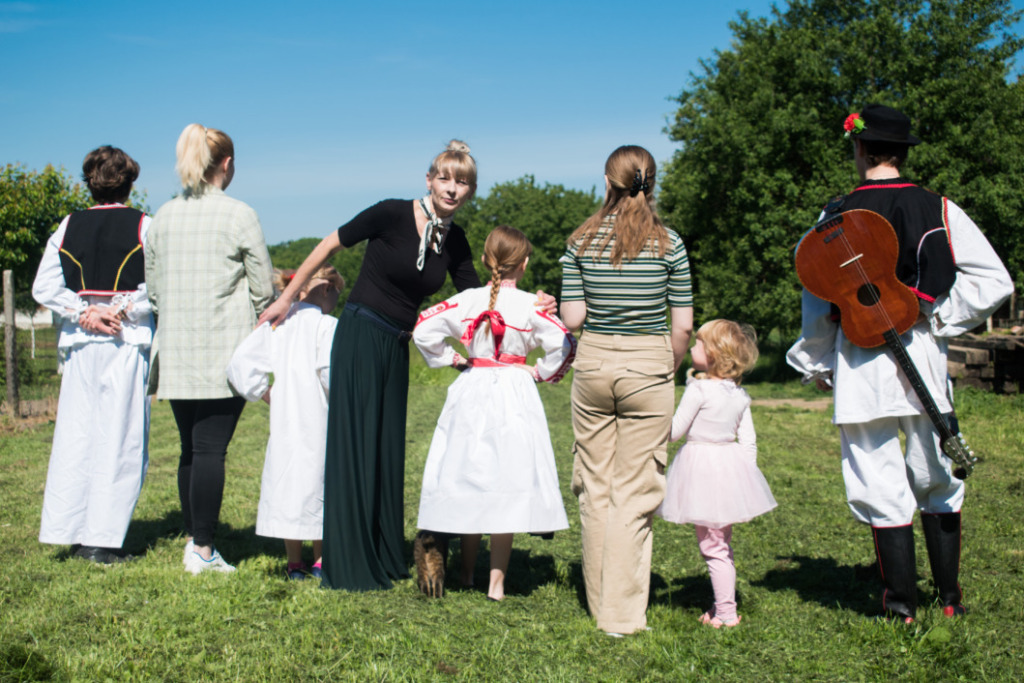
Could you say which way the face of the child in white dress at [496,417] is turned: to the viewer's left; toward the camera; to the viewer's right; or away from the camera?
away from the camera

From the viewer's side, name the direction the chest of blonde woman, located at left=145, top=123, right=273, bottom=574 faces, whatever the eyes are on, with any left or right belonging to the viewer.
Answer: facing away from the viewer and to the right of the viewer

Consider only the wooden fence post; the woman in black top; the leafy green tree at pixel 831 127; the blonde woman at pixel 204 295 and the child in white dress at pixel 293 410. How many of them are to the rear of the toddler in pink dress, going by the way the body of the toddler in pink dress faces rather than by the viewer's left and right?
0

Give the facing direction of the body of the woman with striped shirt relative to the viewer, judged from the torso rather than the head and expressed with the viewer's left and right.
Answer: facing away from the viewer

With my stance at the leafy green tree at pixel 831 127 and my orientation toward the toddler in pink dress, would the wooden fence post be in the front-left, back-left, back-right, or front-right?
front-right

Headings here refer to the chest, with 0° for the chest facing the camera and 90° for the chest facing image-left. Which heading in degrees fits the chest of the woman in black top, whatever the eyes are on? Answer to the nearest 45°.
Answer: approximately 315°

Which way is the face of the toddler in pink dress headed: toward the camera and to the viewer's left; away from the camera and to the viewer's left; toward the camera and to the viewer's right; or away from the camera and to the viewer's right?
away from the camera and to the viewer's left

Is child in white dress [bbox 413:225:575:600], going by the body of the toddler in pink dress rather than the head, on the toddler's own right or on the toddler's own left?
on the toddler's own left

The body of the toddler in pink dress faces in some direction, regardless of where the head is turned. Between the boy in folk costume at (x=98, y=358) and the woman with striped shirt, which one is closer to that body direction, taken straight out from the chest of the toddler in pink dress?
the boy in folk costume

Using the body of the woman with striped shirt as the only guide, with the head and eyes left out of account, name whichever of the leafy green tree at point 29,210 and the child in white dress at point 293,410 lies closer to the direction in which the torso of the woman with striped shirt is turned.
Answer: the leafy green tree

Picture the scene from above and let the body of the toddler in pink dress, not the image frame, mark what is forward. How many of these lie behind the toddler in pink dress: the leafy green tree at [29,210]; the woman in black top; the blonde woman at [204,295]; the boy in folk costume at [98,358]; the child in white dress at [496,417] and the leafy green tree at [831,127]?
0

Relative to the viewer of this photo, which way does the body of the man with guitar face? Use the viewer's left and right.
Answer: facing away from the viewer

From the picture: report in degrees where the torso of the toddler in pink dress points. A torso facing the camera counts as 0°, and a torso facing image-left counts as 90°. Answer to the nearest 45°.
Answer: approximately 135°

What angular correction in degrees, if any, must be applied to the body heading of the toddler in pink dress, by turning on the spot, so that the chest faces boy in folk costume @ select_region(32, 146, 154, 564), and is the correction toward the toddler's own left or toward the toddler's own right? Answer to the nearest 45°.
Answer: approximately 45° to the toddler's own left

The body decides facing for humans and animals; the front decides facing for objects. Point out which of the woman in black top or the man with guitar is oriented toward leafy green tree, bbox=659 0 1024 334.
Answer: the man with guitar

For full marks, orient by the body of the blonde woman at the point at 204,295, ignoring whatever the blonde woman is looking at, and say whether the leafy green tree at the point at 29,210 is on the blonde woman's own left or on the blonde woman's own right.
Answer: on the blonde woman's own left

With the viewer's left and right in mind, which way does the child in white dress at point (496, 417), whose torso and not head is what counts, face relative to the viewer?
facing away from the viewer

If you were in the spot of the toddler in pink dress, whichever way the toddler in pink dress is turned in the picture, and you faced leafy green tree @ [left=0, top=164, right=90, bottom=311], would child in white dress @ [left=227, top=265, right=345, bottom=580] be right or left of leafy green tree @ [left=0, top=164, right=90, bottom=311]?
left
